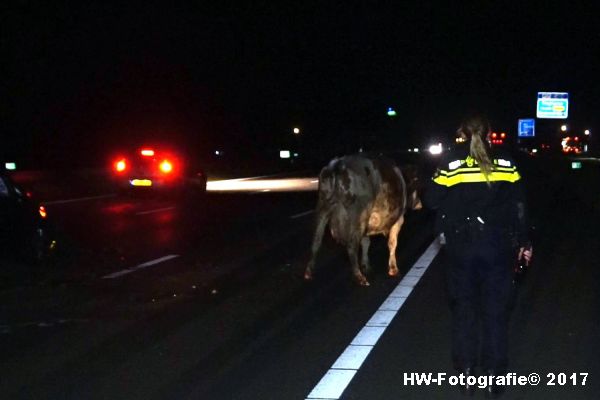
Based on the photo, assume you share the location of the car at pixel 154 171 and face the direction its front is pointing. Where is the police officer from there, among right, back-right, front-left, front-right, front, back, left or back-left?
back-right

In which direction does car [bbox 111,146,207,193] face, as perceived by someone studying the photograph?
facing away from the viewer and to the right of the viewer

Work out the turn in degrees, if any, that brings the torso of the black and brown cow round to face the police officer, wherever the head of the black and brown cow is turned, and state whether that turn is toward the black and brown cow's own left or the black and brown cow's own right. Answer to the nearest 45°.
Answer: approximately 135° to the black and brown cow's own right

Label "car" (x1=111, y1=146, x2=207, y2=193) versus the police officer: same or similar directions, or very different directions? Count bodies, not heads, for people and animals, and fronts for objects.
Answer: same or similar directions

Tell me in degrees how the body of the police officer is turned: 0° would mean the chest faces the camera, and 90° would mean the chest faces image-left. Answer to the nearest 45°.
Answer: approximately 180°

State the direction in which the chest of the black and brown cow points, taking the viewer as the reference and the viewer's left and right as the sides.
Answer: facing away from the viewer and to the right of the viewer

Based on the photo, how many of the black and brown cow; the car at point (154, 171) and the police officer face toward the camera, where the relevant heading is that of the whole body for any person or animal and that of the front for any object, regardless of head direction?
0

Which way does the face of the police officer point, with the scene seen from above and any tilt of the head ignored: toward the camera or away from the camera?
away from the camera

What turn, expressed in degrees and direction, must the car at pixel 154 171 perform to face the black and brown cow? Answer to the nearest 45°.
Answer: approximately 135° to its right
